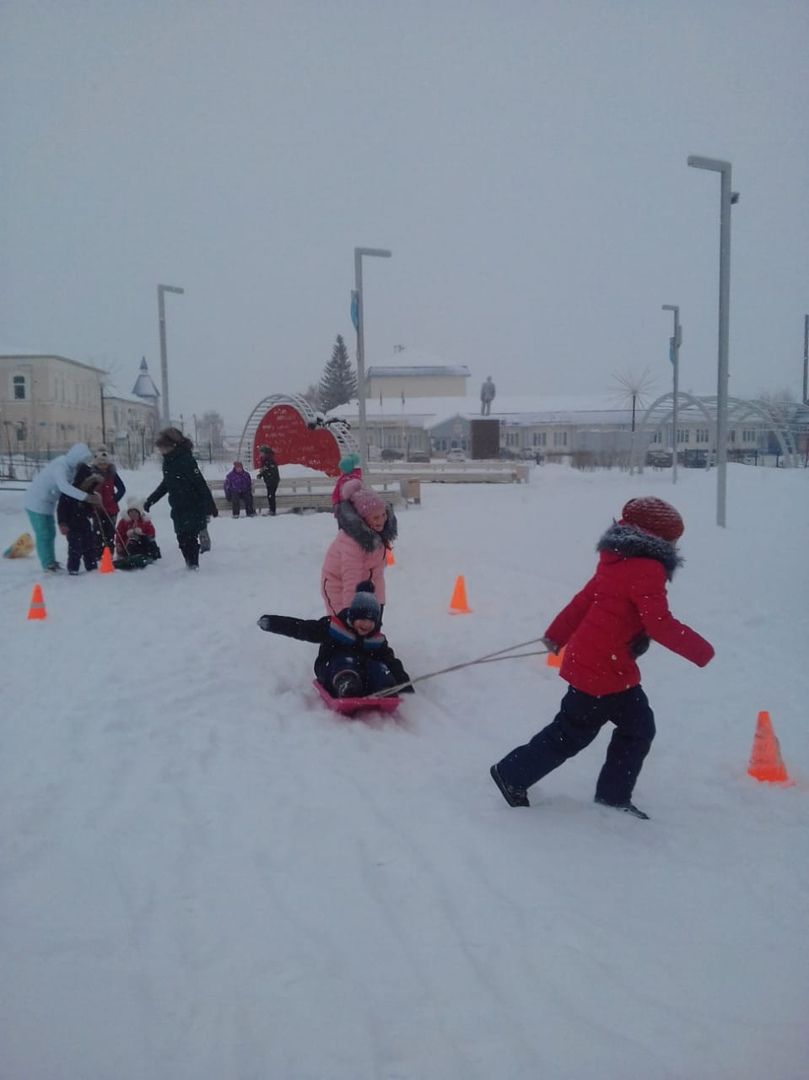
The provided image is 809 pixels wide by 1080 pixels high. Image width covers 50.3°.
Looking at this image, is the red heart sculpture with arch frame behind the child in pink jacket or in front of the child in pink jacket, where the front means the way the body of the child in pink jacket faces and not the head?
behind

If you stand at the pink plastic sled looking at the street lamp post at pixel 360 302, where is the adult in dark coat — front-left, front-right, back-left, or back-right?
front-left

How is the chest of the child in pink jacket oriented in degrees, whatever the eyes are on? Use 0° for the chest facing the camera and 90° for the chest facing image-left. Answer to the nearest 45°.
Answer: approximately 315°

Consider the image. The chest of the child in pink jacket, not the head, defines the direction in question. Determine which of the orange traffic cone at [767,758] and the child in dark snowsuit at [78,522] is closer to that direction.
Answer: the orange traffic cone

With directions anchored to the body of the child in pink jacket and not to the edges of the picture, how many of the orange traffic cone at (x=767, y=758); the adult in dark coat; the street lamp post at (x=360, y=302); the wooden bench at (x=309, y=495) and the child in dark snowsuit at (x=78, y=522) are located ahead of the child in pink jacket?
1

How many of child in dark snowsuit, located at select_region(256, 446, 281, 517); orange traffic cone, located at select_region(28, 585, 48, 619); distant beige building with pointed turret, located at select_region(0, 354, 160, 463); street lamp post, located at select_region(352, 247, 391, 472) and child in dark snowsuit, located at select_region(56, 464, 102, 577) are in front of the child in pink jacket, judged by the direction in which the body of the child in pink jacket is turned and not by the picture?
0

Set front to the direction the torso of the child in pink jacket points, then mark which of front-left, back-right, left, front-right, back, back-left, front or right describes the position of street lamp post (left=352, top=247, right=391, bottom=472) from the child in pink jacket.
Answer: back-left

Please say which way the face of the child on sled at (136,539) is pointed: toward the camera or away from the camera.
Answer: toward the camera

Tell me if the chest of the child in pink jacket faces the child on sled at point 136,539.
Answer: no

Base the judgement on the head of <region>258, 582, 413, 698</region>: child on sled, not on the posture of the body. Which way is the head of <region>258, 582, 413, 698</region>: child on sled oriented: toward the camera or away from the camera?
toward the camera

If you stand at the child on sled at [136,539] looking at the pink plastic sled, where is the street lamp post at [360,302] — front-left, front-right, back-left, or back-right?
back-left

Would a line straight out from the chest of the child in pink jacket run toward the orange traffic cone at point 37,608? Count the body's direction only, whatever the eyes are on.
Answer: no

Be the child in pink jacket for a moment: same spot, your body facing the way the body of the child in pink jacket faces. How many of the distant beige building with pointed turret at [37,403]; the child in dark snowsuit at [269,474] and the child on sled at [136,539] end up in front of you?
0

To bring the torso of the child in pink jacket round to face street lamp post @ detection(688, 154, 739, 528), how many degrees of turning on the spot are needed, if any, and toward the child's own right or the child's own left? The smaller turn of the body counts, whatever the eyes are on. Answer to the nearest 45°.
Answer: approximately 90° to the child's own left
